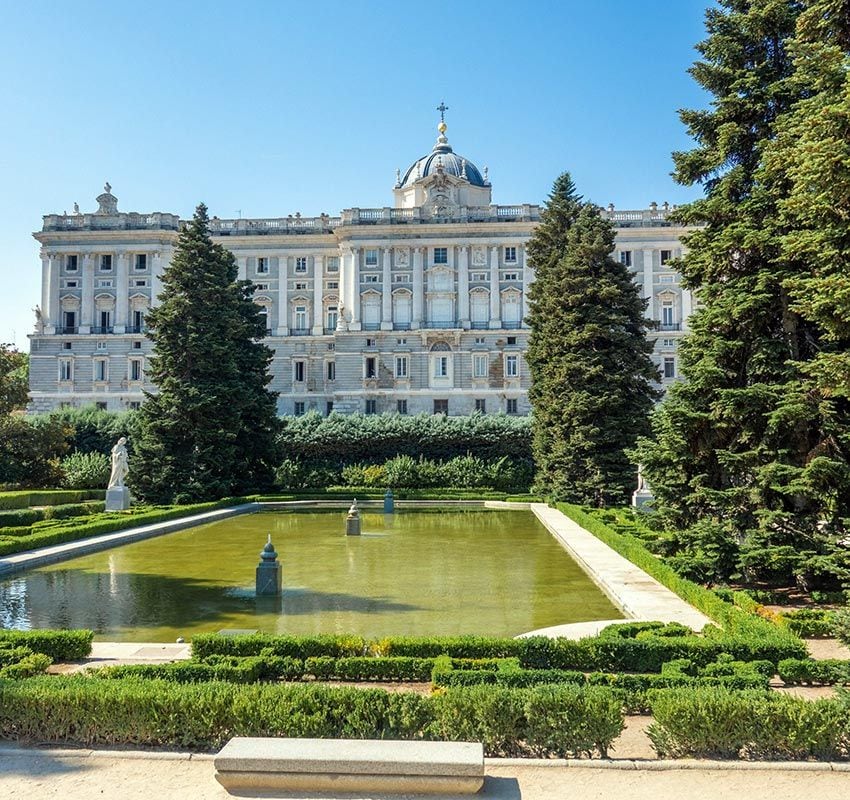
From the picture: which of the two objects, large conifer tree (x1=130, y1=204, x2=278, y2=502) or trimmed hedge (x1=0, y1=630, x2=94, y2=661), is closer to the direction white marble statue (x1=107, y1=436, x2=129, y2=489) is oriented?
the trimmed hedge

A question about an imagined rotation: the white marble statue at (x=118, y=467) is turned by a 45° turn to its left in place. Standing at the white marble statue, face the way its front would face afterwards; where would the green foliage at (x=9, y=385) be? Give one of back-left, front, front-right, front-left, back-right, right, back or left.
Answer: back-left

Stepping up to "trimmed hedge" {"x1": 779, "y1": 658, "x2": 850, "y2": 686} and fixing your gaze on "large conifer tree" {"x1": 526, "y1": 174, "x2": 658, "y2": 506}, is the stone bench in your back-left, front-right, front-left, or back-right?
back-left

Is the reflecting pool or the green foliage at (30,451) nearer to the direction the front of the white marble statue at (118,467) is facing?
the reflecting pool

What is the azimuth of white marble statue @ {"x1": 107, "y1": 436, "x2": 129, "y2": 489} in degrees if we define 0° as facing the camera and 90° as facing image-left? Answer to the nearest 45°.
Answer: approximately 315°

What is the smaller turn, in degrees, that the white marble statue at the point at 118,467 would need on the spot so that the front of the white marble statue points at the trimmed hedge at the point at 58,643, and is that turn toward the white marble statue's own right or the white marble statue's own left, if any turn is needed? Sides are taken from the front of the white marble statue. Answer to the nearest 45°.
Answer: approximately 45° to the white marble statue's own right

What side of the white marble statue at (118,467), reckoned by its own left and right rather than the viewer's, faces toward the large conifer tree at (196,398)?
left

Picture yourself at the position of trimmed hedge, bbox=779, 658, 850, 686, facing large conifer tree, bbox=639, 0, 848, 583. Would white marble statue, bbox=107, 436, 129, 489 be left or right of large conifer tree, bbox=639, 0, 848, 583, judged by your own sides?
left
